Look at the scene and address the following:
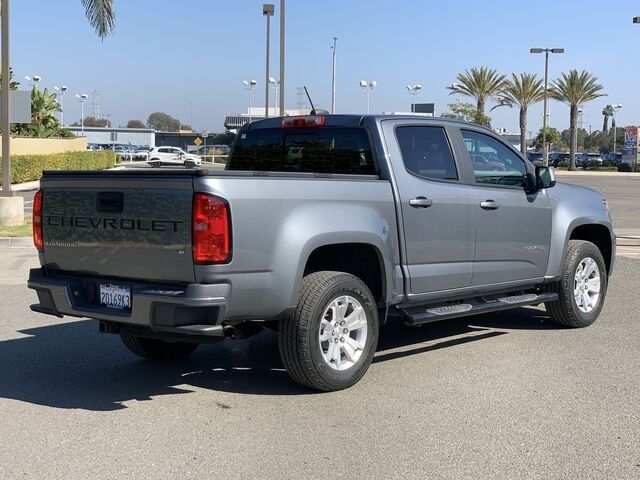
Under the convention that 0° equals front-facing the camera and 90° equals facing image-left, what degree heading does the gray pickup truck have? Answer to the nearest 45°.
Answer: approximately 225°

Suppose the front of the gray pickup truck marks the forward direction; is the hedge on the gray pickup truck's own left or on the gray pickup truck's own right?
on the gray pickup truck's own left
